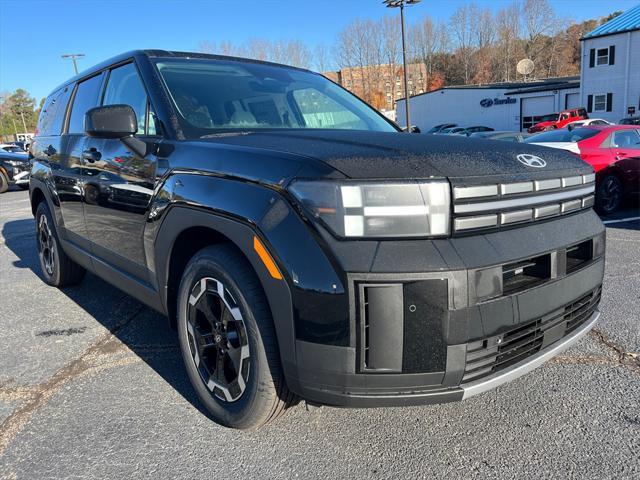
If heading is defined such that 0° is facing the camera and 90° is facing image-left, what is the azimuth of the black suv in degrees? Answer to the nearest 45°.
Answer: approximately 315°

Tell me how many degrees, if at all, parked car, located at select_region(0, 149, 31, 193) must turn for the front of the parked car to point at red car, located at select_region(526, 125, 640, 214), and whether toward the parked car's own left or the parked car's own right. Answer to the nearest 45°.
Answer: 0° — it already faces it

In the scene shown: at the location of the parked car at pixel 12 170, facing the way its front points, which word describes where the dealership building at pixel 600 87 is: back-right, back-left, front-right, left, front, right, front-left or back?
front-left

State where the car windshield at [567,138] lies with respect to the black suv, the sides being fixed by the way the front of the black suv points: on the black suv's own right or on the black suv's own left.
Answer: on the black suv's own left

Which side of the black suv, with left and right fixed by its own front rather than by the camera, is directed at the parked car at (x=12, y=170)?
back

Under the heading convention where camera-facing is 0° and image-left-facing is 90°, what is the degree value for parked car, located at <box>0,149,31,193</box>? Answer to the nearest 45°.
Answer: approximately 315°

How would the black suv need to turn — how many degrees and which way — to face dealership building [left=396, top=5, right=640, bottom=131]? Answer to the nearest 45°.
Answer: approximately 90° to its left
